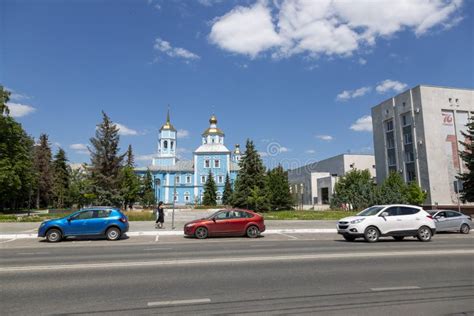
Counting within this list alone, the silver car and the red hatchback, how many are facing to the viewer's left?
2

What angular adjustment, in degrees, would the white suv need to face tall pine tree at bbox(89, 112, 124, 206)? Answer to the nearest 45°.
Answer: approximately 90° to its right

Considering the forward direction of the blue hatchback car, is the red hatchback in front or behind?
behind

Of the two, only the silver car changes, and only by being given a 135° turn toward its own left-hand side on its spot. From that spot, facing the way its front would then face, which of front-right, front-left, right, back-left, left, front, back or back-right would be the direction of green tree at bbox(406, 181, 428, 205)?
back-left

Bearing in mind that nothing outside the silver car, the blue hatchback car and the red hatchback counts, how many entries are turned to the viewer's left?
3

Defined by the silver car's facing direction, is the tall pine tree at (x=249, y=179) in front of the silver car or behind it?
in front

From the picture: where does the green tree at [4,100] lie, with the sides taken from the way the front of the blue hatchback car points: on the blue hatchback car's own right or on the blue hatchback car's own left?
on the blue hatchback car's own right

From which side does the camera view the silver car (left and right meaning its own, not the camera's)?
left

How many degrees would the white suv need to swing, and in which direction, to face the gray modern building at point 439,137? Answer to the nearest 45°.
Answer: approximately 135° to its right

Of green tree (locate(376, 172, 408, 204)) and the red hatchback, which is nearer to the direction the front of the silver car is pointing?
the red hatchback

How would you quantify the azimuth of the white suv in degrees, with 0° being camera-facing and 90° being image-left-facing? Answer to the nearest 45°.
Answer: approximately 45°

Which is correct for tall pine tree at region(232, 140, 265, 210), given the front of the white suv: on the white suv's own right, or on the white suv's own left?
on the white suv's own right

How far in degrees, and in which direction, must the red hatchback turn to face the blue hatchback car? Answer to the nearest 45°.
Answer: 0° — it already faces it

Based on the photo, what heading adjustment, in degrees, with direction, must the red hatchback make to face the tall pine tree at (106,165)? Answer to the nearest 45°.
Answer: approximately 45° to its right

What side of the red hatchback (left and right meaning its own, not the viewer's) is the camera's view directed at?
left

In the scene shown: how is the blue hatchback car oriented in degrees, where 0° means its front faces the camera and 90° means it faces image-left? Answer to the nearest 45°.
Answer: approximately 90°
